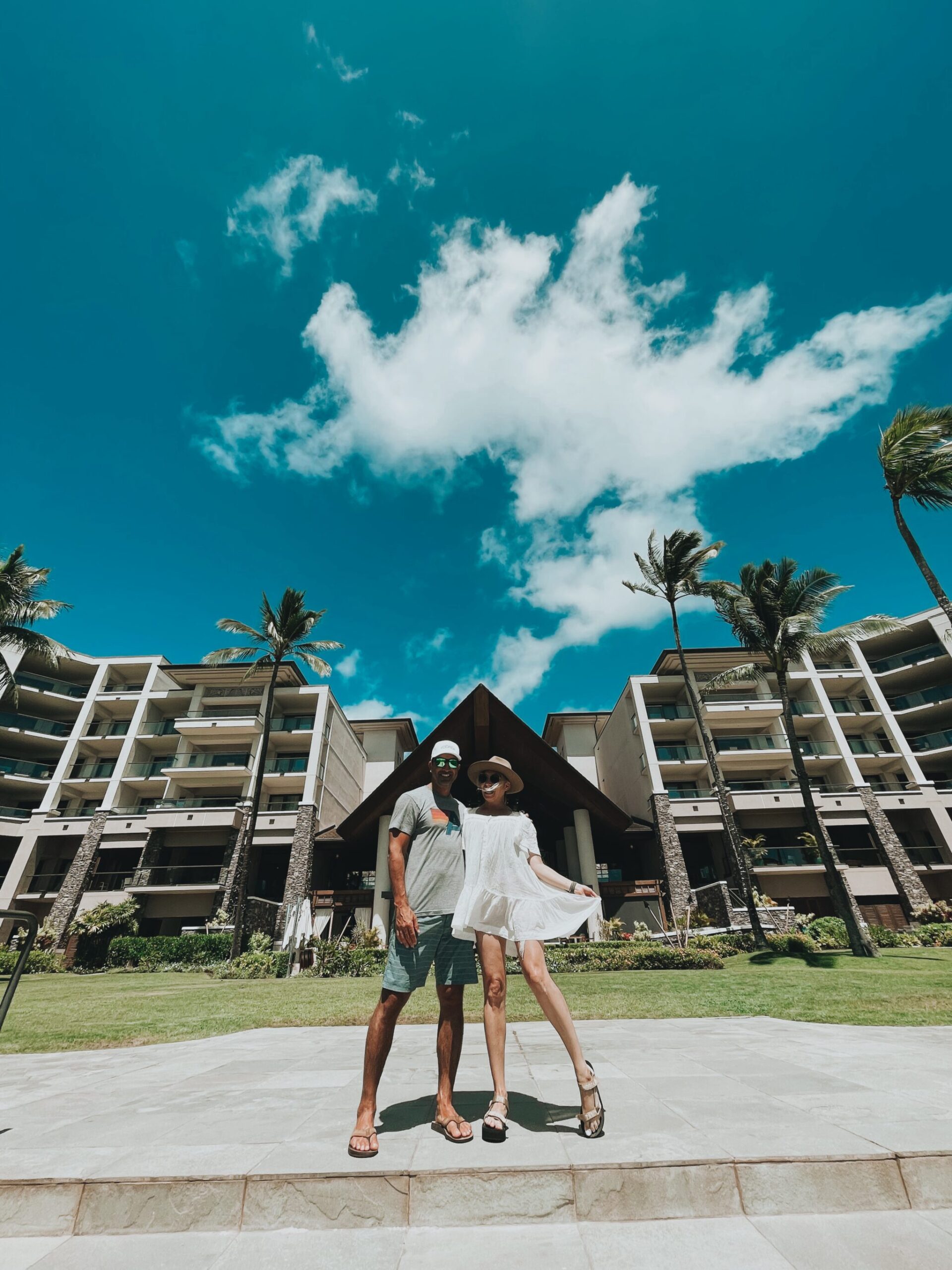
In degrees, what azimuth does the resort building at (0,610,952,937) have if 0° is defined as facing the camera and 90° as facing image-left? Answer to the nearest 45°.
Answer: approximately 0°

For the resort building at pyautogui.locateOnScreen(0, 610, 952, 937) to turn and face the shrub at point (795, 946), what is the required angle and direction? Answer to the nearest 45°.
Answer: approximately 45° to its left

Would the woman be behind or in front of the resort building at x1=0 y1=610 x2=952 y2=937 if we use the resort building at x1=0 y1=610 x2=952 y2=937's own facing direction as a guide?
in front

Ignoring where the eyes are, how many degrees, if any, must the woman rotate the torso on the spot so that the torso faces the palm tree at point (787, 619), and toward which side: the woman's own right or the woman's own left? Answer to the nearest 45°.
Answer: approximately 135° to the woman's own left

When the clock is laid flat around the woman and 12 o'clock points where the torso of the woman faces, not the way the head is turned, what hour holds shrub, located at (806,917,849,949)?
The shrub is roughly at 7 o'clock from the woman.

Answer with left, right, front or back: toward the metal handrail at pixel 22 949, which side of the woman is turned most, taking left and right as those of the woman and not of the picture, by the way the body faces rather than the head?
right

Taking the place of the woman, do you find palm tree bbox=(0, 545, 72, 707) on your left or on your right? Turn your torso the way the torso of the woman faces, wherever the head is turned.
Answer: on your right

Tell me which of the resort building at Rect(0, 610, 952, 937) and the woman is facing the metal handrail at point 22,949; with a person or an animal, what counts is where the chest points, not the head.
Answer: the resort building

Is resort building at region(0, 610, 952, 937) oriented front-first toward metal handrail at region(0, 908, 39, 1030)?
yes

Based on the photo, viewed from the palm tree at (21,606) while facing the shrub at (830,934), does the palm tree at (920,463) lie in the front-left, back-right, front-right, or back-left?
front-right

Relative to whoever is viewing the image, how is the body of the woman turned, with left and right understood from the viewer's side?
facing the viewer

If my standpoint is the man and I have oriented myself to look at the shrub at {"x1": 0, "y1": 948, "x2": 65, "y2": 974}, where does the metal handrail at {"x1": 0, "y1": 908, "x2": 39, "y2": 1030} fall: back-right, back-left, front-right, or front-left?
front-left

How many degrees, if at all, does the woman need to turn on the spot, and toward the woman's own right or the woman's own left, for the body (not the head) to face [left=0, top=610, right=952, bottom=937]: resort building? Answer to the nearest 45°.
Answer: approximately 180°
